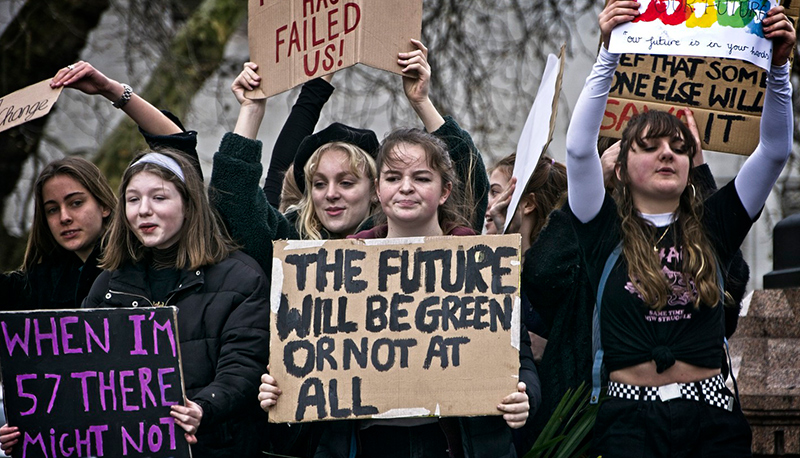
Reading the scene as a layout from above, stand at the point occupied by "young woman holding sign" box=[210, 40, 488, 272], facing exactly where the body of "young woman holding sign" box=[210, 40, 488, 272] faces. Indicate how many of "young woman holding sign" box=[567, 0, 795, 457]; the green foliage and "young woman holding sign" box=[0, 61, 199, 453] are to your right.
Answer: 1

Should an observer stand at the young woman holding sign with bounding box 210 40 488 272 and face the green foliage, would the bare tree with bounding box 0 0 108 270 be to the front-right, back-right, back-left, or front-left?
back-left

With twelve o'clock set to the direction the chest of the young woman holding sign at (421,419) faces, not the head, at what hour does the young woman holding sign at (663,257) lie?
the young woman holding sign at (663,257) is roughly at 9 o'clock from the young woman holding sign at (421,419).

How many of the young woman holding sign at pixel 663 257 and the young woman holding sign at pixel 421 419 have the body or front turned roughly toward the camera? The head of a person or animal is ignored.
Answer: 2

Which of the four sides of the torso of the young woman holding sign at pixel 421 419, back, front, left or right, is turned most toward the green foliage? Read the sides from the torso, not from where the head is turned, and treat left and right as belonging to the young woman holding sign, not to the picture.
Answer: left

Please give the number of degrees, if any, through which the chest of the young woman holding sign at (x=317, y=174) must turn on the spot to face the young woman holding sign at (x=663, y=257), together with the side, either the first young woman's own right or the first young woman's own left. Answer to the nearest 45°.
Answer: approximately 45° to the first young woman's own left
